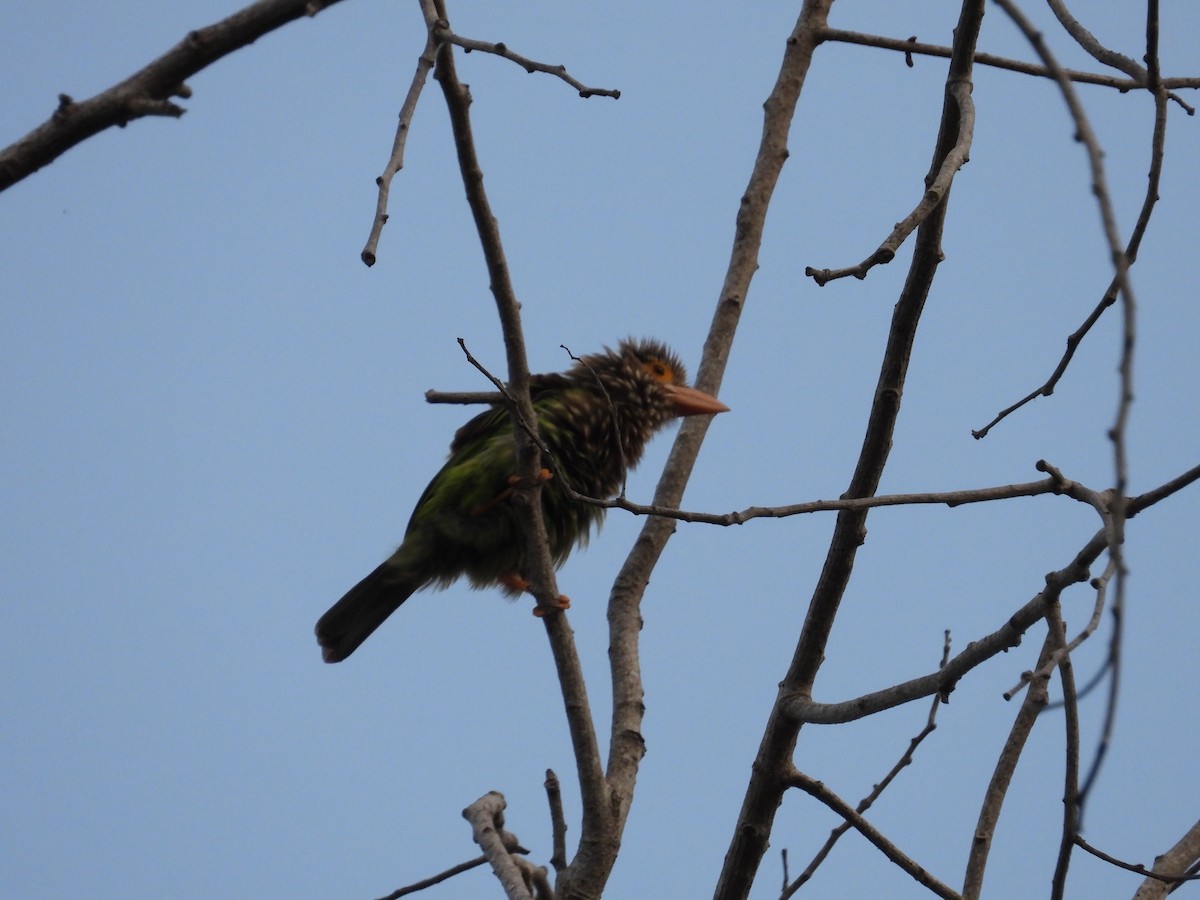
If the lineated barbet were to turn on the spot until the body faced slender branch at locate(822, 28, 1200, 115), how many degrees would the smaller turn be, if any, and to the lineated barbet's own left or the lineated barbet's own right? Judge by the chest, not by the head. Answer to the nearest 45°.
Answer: approximately 45° to the lineated barbet's own right

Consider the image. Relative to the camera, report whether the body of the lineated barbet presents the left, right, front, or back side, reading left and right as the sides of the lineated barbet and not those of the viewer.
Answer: right
